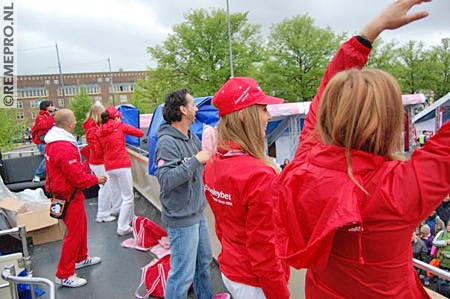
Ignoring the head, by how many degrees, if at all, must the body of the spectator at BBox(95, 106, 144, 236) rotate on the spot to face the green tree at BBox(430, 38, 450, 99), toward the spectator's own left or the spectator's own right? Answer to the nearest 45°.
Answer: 0° — they already face it

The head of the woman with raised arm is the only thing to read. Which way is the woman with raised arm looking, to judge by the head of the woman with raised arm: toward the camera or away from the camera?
away from the camera

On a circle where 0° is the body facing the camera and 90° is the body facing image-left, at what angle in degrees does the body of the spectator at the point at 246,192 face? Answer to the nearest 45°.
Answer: approximately 225°

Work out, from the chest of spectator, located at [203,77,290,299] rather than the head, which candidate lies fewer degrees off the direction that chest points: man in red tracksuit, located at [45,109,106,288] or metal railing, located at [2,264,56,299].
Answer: the man in red tracksuit

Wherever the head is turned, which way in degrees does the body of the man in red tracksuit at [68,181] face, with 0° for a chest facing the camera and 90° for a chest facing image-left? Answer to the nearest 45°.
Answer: approximately 270°

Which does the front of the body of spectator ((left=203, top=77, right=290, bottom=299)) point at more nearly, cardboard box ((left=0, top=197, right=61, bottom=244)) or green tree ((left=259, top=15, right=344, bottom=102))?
the green tree

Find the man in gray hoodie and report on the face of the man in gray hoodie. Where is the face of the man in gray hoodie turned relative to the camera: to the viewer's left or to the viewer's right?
to the viewer's right
